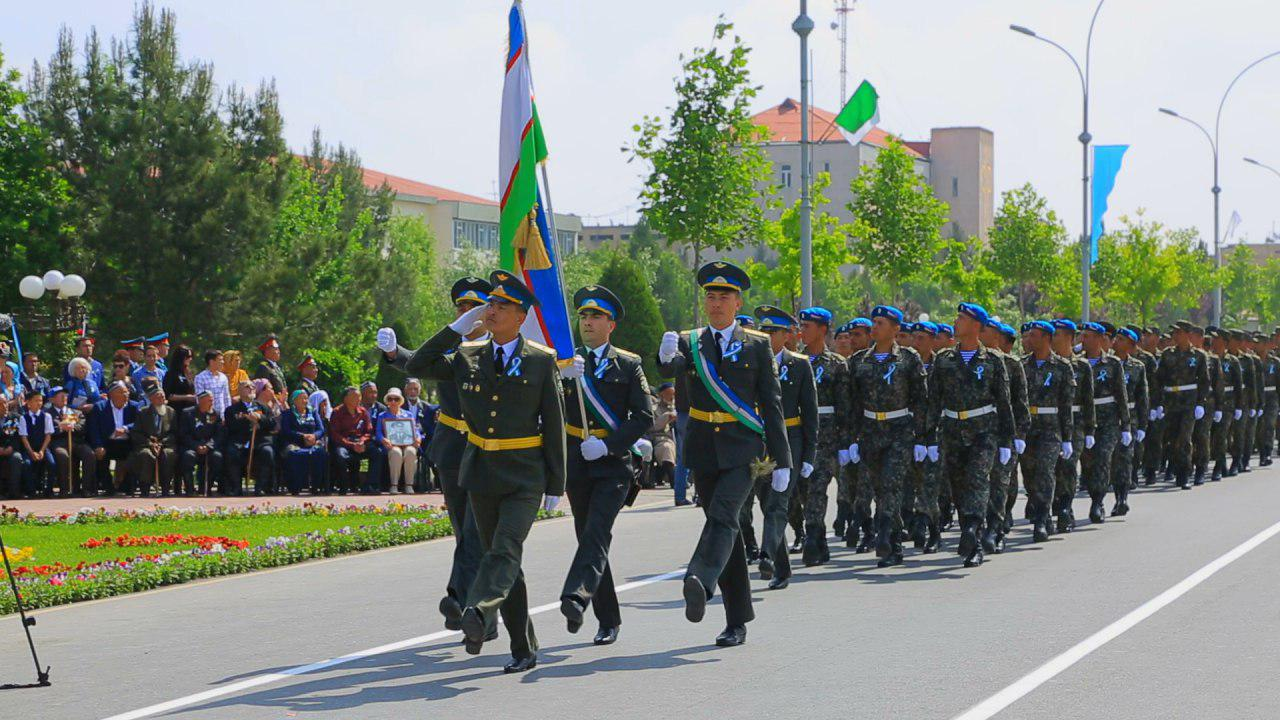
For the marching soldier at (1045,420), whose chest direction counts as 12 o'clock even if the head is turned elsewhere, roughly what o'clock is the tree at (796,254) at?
The tree is roughly at 4 o'clock from the marching soldier.

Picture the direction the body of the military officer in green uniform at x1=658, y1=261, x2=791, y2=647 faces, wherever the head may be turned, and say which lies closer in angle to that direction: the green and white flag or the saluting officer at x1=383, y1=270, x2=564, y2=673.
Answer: the saluting officer

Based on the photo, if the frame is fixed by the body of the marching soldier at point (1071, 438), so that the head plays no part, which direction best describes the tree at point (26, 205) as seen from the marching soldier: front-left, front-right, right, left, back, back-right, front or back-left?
right

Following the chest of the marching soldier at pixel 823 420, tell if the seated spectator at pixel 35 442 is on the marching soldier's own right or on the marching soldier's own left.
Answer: on the marching soldier's own right

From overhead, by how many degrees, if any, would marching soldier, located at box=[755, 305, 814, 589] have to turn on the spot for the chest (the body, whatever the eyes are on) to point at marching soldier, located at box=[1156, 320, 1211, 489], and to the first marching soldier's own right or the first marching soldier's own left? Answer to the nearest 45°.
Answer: approximately 180°

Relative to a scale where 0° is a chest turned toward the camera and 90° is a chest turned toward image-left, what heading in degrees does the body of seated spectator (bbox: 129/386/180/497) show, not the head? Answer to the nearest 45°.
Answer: approximately 0°

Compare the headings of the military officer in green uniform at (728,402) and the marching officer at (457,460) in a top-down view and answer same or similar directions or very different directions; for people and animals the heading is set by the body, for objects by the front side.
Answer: same or similar directions

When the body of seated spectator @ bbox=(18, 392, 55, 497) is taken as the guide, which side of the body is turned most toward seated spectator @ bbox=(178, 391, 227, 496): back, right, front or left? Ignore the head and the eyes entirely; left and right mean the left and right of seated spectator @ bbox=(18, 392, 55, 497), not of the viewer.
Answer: left

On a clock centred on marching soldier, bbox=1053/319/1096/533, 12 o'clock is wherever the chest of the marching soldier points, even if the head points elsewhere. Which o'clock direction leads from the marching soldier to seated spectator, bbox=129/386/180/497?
The seated spectator is roughly at 2 o'clock from the marching soldier.

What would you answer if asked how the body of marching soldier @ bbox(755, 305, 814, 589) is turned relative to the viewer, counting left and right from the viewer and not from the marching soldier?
facing the viewer and to the left of the viewer

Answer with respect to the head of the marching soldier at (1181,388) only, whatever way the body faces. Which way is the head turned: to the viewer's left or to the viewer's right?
to the viewer's left

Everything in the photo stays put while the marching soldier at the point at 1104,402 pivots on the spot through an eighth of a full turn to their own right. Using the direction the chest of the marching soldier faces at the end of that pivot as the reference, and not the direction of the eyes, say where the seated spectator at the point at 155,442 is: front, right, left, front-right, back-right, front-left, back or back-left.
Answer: front

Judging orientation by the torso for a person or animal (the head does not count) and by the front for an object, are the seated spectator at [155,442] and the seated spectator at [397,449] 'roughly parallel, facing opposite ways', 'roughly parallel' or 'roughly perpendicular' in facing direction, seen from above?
roughly parallel

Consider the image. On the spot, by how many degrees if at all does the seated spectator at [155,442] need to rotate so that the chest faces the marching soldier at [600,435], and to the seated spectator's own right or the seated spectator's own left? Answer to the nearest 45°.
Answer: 0° — they already face them

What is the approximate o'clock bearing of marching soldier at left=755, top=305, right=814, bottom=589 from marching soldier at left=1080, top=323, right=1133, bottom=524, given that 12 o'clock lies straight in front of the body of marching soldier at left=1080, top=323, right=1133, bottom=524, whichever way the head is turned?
marching soldier at left=755, top=305, right=814, bottom=589 is roughly at 11 o'clock from marching soldier at left=1080, top=323, right=1133, bottom=524.

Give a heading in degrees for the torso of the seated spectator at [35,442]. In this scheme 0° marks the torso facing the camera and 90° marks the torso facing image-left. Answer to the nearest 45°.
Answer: approximately 0°
